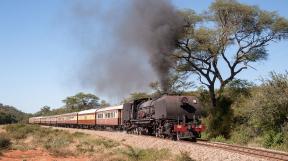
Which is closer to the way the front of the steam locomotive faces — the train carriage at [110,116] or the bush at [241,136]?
the bush

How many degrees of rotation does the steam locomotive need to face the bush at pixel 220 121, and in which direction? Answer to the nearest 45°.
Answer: approximately 90° to its left

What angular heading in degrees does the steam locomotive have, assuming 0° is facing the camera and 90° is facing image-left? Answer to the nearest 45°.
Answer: approximately 315°

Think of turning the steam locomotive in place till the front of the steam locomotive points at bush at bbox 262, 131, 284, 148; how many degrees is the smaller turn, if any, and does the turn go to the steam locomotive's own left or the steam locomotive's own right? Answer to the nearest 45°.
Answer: approximately 45° to the steam locomotive's own left

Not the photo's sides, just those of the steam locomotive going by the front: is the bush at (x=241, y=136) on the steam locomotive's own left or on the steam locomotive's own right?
on the steam locomotive's own left

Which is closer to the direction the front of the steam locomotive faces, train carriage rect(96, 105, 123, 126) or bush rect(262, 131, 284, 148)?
the bush

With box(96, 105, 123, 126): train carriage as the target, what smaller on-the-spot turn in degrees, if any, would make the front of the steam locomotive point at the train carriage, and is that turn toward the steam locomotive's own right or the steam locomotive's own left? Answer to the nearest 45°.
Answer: approximately 135° to the steam locomotive's own left
